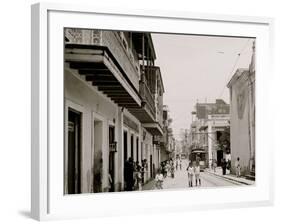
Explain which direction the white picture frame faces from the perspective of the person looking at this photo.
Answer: facing the viewer and to the right of the viewer
